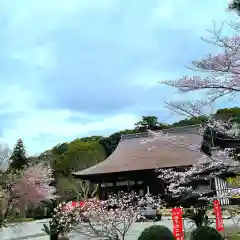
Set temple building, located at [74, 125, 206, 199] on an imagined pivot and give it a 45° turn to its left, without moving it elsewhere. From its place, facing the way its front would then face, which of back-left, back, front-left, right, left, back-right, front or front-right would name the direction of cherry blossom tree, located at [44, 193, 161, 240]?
front-right

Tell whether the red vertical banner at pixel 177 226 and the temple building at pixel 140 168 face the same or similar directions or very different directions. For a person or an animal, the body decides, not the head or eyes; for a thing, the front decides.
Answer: same or similar directions

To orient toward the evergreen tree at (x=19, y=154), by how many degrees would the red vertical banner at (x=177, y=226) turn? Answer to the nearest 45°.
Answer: approximately 135° to its right

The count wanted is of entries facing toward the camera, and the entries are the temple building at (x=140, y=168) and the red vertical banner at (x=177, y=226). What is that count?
2

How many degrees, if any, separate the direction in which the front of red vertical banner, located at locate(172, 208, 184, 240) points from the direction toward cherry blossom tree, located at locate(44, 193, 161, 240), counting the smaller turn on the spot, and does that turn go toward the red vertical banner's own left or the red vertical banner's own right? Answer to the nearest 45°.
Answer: approximately 90° to the red vertical banner's own right

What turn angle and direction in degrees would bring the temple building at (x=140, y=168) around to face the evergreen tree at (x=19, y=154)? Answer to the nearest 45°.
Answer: approximately 135° to its right

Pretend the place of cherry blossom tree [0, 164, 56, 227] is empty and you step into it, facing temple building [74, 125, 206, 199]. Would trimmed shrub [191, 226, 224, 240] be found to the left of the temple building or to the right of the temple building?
right

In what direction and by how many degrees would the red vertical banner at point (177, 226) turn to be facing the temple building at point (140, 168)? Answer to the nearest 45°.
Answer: approximately 180°

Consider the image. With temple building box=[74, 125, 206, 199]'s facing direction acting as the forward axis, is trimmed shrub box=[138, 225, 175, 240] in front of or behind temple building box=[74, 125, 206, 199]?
in front

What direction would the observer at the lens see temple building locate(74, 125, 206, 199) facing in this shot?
facing the viewer

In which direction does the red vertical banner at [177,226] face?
toward the camera

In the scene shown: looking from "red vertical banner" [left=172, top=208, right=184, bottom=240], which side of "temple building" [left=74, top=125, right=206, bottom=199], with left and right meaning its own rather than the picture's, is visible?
front

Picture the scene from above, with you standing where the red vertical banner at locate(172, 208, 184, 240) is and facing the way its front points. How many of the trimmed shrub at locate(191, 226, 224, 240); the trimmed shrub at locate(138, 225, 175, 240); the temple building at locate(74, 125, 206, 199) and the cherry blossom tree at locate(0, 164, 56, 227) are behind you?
1
